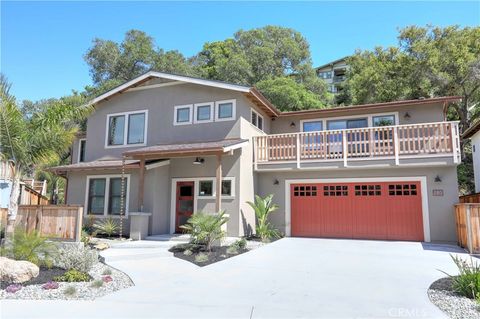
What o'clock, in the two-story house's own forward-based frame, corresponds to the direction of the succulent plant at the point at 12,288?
The succulent plant is roughly at 1 o'clock from the two-story house.

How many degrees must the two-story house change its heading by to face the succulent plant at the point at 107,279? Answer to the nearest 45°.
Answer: approximately 45° to its right

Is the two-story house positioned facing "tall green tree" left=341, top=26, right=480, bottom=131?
no

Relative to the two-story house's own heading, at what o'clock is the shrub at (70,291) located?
The shrub is roughly at 1 o'clock from the two-story house.

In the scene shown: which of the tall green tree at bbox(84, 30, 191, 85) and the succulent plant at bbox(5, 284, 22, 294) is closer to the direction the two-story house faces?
the succulent plant

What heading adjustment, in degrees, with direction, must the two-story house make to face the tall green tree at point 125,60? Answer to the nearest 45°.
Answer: approximately 135° to its right

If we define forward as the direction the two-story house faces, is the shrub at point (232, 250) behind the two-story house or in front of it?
in front

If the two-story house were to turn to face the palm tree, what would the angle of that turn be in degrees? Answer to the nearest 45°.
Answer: approximately 45° to its right

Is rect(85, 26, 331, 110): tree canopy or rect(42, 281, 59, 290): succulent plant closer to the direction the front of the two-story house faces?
the succulent plant

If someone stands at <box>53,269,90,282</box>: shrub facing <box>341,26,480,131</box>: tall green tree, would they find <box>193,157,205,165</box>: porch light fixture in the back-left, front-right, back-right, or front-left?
front-left

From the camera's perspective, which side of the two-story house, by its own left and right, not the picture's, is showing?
front

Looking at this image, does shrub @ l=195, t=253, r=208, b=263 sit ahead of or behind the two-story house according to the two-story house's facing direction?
ahead

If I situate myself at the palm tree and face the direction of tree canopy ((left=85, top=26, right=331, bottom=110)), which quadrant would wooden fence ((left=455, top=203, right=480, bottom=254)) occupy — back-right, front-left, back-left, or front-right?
front-right

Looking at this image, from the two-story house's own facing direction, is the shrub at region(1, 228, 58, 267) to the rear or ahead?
ahead

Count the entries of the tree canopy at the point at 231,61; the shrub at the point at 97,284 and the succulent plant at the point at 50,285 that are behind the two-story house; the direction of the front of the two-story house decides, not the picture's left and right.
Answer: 1

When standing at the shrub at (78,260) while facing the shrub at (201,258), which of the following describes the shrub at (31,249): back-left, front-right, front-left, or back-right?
back-left

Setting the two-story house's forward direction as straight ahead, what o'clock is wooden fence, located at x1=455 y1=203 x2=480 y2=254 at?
The wooden fence is roughly at 10 o'clock from the two-story house.
